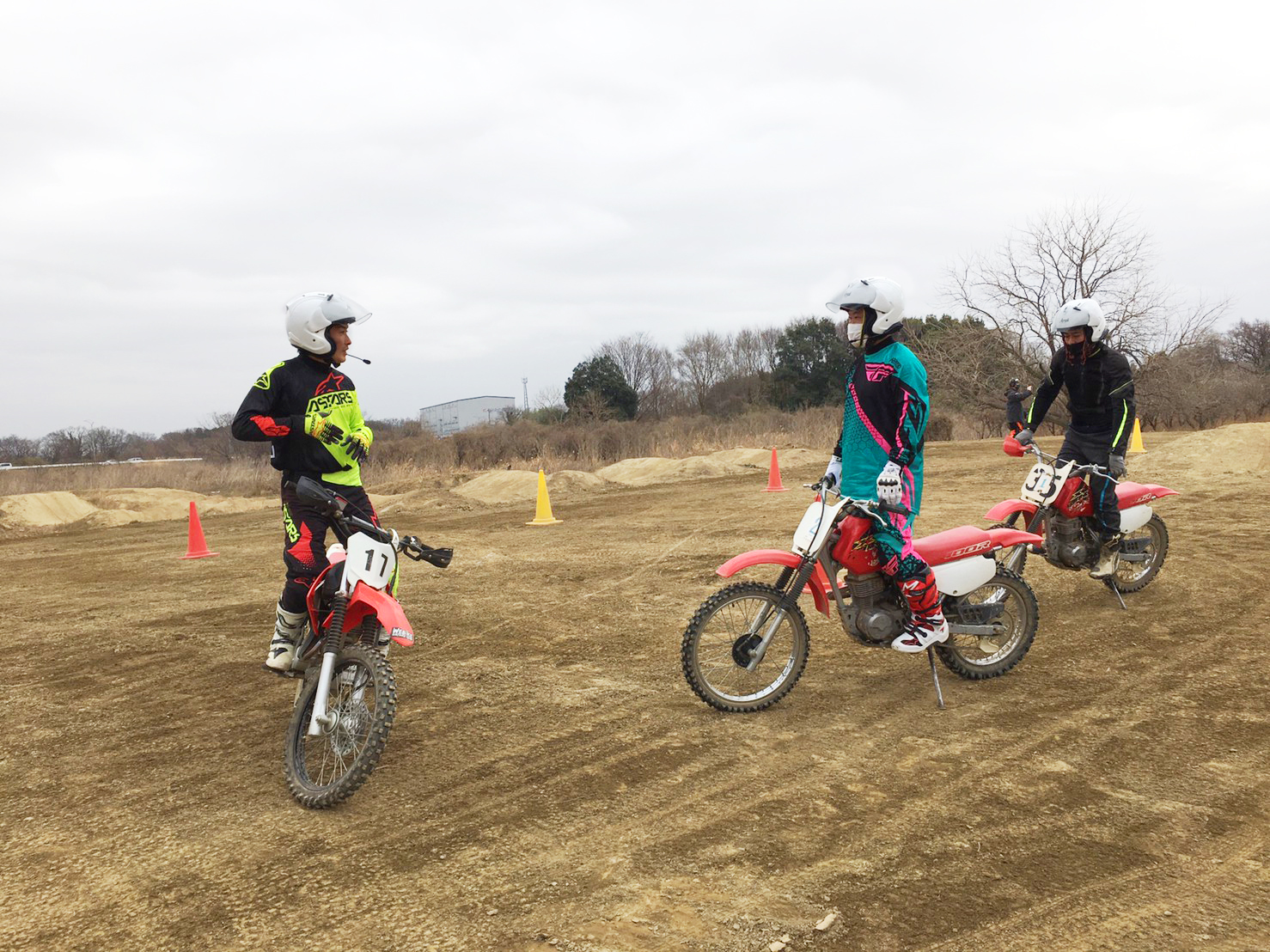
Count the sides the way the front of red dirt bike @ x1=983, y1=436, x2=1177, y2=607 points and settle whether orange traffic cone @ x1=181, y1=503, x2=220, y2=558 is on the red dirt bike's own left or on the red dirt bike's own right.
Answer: on the red dirt bike's own right

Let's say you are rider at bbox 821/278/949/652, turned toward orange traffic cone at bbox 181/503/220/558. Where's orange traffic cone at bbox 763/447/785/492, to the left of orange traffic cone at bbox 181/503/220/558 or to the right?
right

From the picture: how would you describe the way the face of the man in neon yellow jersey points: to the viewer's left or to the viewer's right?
to the viewer's right

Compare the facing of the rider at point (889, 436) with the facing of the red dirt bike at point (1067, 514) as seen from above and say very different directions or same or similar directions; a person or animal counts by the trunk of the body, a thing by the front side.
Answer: same or similar directions

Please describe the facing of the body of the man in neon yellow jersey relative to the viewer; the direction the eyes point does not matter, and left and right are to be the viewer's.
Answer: facing the viewer and to the right of the viewer

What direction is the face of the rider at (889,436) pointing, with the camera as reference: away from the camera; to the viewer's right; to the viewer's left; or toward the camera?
to the viewer's left

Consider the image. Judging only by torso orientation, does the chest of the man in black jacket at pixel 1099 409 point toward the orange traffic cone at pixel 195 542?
no

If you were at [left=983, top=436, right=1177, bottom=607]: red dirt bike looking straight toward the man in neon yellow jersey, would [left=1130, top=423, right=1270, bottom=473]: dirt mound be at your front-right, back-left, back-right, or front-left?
back-right

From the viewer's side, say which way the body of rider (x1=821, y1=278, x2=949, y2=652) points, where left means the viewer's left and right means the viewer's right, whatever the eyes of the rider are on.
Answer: facing the viewer and to the left of the viewer

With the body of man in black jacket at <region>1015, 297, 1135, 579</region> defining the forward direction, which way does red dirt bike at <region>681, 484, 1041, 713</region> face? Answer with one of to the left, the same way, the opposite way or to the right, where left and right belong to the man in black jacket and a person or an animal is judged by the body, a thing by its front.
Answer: the same way

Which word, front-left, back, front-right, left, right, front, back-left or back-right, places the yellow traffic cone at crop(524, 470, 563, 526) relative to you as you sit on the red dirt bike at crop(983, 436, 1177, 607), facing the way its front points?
right

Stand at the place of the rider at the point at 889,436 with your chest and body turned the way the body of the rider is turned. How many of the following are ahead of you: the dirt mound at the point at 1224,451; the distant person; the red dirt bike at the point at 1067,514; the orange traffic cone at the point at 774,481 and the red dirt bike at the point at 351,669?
1

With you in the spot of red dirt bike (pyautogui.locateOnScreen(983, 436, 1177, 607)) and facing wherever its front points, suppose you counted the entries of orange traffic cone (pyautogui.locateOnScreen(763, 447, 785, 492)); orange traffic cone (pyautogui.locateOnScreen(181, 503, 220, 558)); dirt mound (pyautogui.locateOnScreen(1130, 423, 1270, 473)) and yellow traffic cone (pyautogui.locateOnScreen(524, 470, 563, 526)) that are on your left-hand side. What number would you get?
0
